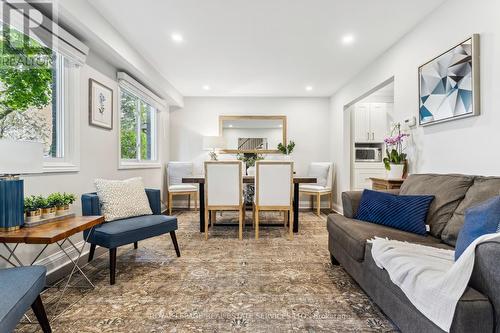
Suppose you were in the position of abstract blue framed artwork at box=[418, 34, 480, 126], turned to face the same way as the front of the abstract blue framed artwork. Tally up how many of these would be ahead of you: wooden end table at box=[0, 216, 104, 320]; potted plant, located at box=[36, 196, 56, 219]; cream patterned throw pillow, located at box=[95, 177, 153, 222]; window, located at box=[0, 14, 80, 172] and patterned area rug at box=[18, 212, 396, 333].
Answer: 5

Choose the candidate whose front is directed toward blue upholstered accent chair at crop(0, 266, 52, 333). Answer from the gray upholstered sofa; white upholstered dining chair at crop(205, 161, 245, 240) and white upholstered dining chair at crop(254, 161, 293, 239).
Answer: the gray upholstered sofa

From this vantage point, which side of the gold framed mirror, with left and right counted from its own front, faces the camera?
front

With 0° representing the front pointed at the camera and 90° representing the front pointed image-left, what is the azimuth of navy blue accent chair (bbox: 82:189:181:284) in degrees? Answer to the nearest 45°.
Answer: approximately 315°

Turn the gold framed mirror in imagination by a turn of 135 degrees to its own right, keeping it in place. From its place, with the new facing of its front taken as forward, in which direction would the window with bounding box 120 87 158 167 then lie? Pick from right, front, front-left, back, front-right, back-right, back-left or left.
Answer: left

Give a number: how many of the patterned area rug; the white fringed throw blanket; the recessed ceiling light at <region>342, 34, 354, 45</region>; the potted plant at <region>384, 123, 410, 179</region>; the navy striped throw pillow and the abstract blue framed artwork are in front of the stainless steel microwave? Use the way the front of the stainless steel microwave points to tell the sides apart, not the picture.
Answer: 6

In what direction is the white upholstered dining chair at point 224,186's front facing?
away from the camera

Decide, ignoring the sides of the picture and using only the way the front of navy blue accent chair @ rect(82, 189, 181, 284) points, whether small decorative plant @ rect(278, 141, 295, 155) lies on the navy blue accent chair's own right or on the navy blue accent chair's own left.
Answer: on the navy blue accent chair's own left

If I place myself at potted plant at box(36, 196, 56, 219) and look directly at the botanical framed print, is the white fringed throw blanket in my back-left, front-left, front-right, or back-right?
back-right

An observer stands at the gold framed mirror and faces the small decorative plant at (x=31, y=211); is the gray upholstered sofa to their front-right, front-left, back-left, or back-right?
front-left

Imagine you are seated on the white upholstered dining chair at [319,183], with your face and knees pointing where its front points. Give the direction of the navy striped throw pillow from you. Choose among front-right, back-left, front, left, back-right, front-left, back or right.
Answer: front-left

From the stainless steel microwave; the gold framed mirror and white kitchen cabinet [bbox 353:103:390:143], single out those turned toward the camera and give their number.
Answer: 3

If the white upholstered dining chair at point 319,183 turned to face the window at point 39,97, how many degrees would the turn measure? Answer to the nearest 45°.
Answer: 0° — it already faces it

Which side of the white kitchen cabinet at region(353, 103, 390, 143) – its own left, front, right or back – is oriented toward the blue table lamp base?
front

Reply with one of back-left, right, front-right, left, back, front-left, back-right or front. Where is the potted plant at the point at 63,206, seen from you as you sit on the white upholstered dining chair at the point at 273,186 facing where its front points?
back-left

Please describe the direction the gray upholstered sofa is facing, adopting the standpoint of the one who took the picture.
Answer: facing the viewer and to the left of the viewer

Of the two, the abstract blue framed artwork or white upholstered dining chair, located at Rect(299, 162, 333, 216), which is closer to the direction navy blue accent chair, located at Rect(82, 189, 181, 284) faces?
the abstract blue framed artwork

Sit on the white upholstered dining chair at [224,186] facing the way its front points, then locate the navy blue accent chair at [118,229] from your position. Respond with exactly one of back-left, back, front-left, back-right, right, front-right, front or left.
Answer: back-left

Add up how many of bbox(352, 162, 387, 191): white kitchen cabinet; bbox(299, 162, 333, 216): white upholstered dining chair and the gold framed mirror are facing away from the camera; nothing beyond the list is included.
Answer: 0
